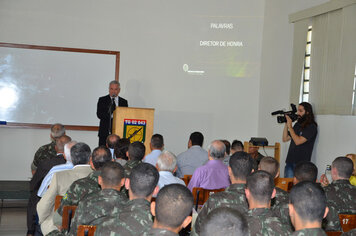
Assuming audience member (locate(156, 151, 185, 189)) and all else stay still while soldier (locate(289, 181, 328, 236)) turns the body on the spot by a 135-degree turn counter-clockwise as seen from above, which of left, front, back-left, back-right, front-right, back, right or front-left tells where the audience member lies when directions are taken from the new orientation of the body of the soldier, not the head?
right

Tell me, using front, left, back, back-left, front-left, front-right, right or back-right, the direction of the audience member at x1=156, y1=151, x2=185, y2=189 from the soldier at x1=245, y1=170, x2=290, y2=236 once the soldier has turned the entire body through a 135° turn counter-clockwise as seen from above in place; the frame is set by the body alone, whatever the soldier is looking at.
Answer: right

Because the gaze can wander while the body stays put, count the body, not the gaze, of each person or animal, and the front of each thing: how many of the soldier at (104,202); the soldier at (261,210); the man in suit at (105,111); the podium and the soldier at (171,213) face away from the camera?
3

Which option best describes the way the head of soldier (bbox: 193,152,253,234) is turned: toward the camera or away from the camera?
away from the camera

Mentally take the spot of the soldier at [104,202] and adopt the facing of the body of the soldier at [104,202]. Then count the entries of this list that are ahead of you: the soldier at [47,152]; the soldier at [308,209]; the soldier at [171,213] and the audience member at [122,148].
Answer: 2

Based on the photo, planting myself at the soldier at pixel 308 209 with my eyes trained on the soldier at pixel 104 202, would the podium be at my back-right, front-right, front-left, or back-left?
front-right

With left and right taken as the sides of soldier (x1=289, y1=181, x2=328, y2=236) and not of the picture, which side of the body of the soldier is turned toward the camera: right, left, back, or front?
back

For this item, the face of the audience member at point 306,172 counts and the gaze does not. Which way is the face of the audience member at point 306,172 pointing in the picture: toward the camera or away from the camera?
away from the camera

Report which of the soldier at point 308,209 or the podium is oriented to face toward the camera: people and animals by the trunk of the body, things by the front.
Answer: the podium

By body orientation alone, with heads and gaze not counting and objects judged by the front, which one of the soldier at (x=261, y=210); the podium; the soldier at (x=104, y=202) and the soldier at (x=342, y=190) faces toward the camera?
the podium

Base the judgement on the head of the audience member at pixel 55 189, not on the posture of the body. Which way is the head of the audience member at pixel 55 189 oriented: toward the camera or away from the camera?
away from the camera

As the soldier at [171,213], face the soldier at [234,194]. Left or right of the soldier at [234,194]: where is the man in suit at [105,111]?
left

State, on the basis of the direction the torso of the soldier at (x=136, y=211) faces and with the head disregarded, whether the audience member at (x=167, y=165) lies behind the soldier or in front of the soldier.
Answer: in front

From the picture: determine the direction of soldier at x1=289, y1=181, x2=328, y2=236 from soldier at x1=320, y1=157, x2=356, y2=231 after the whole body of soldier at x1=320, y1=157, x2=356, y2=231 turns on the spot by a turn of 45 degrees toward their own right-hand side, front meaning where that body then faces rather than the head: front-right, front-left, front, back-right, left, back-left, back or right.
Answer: back

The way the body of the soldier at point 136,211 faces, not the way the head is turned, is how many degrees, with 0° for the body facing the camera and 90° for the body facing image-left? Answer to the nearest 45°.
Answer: approximately 180°

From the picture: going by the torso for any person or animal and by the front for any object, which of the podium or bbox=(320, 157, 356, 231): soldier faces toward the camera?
the podium

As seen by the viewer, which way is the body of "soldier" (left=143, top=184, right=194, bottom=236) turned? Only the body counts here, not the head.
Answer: away from the camera

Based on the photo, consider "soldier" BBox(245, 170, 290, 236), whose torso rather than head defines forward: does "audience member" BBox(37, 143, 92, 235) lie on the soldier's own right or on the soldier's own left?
on the soldier's own left

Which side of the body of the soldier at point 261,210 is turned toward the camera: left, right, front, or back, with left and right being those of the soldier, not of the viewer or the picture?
back

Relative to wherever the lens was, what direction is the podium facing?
facing the viewer
